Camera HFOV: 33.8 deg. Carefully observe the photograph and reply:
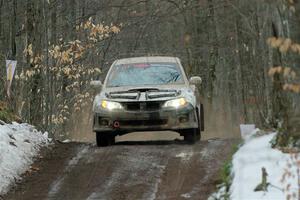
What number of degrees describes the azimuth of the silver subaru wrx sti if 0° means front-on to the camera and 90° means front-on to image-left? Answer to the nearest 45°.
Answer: approximately 0°
